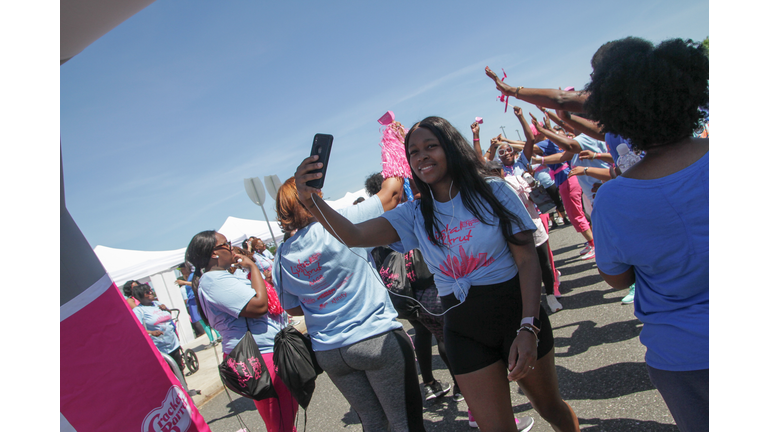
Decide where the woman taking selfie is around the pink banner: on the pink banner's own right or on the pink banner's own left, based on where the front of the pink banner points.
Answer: on the pink banner's own left

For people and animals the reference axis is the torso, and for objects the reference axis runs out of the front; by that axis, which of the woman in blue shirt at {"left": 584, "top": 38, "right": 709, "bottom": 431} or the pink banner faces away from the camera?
the woman in blue shirt

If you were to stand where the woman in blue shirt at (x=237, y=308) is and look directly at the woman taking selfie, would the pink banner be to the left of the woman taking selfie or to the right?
right

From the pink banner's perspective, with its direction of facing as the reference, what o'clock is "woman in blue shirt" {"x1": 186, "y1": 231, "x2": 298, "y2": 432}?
The woman in blue shirt is roughly at 7 o'clock from the pink banner.

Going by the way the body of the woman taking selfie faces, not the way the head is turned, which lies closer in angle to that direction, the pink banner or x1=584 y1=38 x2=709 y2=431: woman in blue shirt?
the pink banner

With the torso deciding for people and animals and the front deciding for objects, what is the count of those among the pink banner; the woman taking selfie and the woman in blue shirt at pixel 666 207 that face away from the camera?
1

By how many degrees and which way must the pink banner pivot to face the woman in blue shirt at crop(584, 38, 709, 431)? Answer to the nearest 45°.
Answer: approximately 45° to its left

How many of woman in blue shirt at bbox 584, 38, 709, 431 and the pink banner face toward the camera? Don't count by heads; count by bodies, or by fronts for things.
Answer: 1

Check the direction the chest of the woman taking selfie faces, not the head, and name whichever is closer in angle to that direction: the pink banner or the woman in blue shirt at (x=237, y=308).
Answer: the pink banner

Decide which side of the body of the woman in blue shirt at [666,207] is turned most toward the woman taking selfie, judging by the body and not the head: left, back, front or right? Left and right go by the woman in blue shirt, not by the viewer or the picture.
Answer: left

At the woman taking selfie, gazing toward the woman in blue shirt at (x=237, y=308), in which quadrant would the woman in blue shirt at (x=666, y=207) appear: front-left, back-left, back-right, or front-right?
back-left

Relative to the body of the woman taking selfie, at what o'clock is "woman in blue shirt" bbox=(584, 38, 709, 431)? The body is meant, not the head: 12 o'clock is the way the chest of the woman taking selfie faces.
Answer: The woman in blue shirt is roughly at 9 o'clock from the woman taking selfie.

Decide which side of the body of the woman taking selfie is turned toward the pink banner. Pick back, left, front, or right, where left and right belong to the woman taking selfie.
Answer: front

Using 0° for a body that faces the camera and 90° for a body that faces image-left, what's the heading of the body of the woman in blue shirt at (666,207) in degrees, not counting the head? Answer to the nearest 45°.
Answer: approximately 180°

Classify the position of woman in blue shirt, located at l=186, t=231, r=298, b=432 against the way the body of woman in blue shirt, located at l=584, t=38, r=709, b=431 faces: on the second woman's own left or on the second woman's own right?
on the second woman's own left

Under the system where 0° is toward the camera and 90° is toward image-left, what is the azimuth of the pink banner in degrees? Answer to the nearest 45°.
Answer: approximately 0°
